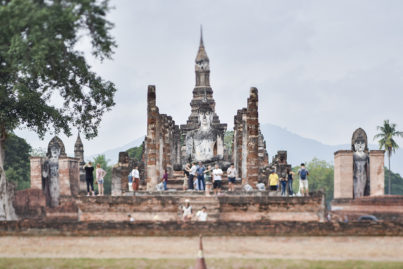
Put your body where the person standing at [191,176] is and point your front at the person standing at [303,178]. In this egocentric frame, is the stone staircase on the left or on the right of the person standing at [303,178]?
right

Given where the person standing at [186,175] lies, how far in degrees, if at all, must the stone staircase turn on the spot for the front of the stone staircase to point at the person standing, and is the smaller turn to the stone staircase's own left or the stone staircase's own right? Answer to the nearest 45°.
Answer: approximately 180°

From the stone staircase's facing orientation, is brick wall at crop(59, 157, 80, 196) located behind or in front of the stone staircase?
behind

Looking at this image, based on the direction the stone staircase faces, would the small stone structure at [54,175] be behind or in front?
behind

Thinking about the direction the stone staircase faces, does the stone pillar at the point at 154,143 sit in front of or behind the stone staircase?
behind

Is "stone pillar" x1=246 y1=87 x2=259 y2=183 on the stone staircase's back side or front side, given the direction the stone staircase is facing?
on the back side

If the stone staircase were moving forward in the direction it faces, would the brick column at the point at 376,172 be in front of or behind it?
behind

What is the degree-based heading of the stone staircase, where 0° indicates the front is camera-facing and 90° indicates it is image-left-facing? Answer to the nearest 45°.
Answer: approximately 0°

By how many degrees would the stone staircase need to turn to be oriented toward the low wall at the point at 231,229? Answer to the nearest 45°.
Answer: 0° — it already faces it

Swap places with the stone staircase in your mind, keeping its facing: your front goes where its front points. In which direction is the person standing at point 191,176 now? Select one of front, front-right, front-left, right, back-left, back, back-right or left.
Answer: back
